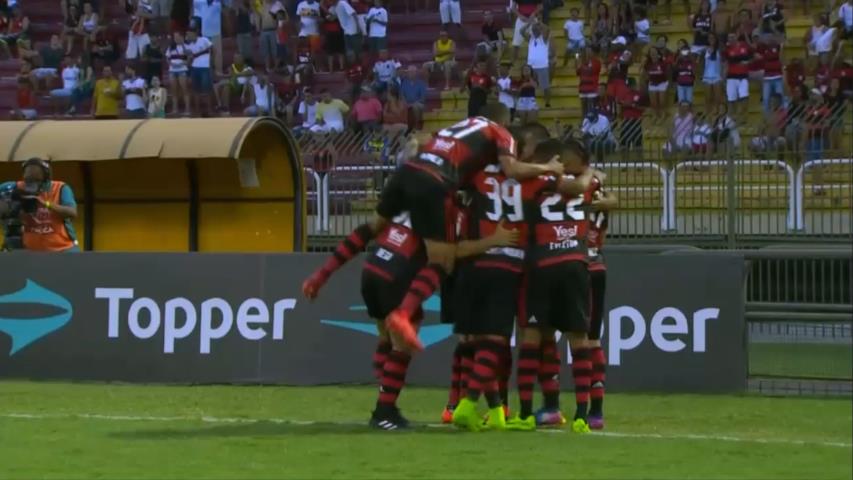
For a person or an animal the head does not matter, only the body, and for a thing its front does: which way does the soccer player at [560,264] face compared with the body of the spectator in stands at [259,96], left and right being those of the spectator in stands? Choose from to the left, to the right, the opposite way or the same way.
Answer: the opposite way

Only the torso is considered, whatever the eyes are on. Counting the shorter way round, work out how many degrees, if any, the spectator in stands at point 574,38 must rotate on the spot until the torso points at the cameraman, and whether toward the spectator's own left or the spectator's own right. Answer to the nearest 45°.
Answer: approximately 45° to the spectator's own right

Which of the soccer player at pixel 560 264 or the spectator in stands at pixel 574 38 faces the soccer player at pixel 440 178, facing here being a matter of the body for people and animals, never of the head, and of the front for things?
the spectator in stands

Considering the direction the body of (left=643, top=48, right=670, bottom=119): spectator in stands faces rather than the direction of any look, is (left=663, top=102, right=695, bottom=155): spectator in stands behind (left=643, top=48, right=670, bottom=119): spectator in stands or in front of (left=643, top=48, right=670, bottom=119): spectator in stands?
in front

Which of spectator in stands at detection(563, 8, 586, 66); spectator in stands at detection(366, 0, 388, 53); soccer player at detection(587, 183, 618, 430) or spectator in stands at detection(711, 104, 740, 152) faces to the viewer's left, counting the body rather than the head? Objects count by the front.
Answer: the soccer player

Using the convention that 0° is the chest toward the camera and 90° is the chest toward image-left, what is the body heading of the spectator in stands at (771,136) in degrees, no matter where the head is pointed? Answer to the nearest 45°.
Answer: approximately 45°

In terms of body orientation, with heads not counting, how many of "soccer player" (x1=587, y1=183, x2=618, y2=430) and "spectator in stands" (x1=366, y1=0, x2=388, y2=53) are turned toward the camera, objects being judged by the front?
1

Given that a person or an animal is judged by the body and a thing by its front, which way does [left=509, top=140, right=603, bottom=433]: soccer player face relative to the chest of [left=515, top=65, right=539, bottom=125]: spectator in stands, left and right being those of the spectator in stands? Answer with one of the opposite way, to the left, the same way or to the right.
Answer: the opposite way
